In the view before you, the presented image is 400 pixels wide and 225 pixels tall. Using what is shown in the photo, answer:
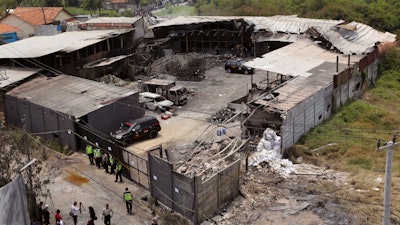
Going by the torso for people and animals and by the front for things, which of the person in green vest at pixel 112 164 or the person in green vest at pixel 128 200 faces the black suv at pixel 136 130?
the person in green vest at pixel 128 200

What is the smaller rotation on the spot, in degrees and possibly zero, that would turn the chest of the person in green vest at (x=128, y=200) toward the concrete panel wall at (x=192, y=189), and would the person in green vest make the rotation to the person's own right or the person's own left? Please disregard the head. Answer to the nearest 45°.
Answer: approximately 90° to the person's own right

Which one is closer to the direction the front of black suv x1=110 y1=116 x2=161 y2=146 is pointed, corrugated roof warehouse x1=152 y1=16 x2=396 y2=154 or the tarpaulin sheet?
the tarpaulin sheet

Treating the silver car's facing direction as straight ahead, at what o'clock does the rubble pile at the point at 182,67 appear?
The rubble pile is roughly at 8 o'clock from the silver car.

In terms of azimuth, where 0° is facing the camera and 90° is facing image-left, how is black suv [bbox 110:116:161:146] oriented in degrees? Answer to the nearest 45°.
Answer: approximately 45°

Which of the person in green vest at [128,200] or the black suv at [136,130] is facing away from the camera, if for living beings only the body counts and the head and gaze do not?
the person in green vest

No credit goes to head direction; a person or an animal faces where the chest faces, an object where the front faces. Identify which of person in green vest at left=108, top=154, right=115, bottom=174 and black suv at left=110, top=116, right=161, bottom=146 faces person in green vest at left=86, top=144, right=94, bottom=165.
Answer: the black suv

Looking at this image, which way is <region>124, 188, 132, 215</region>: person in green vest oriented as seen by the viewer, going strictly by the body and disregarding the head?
away from the camera
